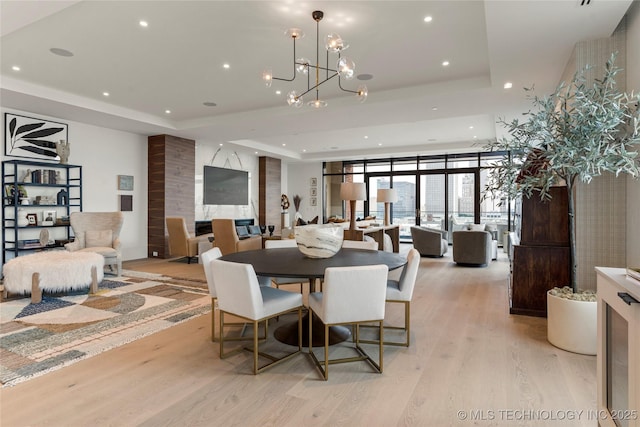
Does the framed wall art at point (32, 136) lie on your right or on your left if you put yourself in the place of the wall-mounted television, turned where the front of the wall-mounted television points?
on your right

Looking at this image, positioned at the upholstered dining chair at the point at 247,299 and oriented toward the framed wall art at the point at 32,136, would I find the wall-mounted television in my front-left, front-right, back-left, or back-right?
front-right

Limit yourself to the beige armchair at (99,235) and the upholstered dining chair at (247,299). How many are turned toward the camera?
1

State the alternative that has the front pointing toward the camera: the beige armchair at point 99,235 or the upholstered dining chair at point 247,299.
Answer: the beige armchair

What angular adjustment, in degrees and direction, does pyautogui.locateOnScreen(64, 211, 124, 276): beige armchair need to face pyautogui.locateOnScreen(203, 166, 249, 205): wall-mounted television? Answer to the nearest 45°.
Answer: approximately 135° to its left

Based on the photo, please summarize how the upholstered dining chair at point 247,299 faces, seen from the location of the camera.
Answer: facing away from the viewer and to the right of the viewer

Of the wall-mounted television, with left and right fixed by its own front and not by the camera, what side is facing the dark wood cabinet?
front

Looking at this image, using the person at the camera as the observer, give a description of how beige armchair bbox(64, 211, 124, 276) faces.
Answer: facing the viewer

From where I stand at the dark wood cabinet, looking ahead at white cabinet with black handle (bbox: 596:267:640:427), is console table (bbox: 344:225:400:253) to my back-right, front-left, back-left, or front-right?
back-right

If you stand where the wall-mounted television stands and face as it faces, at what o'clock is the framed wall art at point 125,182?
The framed wall art is roughly at 3 o'clock from the wall-mounted television.

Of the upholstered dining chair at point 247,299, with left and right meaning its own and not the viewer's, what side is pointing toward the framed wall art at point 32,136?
left

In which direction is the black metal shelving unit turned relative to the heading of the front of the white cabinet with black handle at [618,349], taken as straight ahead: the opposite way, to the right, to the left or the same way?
the opposite way

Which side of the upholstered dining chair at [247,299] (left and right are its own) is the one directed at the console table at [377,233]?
front

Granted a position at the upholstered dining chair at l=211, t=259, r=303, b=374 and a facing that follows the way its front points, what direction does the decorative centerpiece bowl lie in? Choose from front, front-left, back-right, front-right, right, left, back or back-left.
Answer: front

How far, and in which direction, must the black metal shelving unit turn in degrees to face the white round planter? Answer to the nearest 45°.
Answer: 0° — it already faces it

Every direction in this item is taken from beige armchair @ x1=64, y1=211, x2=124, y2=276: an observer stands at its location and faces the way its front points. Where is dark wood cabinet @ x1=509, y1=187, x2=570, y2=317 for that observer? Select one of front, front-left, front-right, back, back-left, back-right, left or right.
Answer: front-left

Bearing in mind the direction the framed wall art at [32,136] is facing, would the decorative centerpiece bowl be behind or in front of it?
in front

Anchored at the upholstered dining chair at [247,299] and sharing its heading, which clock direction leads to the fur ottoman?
The fur ottoman is roughly at 9 o'clock from the upholstered dining chair.
